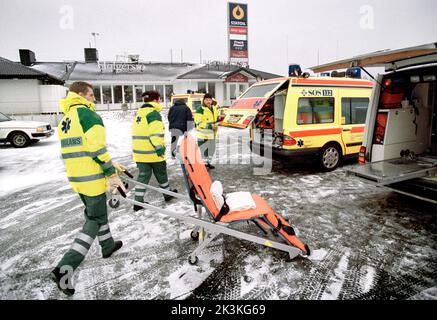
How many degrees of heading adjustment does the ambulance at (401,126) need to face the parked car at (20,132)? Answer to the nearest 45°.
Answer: approximately 135° to its left

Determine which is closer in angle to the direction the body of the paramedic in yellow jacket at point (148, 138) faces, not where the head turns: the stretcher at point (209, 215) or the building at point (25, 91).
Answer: the building

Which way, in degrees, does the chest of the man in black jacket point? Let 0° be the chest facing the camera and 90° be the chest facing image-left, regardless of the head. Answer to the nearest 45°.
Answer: approximately 180°

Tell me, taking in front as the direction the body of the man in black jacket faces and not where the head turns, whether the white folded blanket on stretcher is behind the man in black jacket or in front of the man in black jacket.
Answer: behind

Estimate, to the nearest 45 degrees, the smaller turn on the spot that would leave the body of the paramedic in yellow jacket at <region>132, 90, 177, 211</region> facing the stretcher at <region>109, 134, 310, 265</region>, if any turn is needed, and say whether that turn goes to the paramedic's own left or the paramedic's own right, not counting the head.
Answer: approximately 135° to the paramedic's own right

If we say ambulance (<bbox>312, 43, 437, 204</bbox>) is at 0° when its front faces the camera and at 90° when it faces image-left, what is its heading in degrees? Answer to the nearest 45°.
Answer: approximately 225°

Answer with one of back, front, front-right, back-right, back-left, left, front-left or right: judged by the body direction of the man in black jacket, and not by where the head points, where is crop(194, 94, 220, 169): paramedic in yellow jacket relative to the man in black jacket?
back-right

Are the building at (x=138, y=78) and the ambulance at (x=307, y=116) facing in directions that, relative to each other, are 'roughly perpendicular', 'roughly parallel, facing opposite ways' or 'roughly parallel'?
roughly perpendicular

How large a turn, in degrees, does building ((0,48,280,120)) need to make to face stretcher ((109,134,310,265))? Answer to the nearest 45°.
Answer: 0° — it already faces it

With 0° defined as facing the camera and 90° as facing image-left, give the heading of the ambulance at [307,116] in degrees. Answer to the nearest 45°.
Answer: approximately 225°
